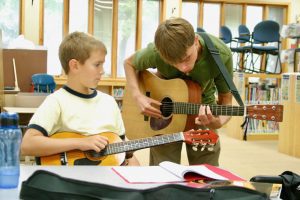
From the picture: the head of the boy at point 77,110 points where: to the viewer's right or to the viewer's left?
to the viewer's right

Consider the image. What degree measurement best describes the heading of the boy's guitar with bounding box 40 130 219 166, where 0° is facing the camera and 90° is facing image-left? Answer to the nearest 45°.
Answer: approximately 0°

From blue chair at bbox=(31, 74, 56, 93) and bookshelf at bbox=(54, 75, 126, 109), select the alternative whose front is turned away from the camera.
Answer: the blue chair

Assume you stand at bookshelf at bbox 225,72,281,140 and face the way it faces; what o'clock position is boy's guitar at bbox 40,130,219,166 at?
The boy's guitar is roughly at 12 o'clock from the bookshelf.

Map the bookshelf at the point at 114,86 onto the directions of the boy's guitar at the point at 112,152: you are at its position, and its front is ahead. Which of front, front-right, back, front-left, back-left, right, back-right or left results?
back

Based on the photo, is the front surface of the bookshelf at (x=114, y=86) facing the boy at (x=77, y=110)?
yes

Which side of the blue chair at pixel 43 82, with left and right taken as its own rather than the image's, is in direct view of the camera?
back
